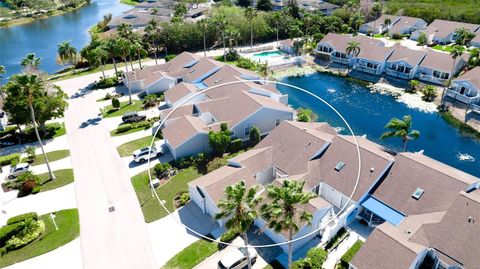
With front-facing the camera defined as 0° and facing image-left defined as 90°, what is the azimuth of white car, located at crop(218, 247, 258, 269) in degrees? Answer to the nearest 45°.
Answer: approximately 225°

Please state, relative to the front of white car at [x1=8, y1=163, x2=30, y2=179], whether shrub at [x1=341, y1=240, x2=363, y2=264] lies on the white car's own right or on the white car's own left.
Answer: on the white car's own left

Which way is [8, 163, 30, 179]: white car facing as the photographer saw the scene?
facing the viewer and to the left of the viewer

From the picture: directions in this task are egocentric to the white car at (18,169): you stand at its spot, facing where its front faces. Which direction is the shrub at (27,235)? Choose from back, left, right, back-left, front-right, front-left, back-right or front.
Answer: front-left

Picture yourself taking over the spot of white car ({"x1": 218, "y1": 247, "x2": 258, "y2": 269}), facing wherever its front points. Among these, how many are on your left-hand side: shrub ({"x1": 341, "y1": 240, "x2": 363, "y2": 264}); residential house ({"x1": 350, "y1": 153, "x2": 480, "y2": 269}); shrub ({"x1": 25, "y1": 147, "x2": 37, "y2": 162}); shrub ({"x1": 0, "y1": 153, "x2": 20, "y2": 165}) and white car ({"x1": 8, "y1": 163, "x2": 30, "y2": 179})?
3

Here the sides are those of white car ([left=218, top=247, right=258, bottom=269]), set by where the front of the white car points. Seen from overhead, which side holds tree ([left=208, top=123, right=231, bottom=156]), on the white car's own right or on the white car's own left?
on the white car's own left

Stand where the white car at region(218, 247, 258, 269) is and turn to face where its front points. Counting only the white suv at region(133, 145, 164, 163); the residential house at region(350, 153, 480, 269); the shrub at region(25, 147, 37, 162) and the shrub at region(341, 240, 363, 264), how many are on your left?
2
